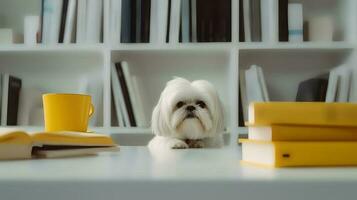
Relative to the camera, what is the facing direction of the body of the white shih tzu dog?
toward the camera

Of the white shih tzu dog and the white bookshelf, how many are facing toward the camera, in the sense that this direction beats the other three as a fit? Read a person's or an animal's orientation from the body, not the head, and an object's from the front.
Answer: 2

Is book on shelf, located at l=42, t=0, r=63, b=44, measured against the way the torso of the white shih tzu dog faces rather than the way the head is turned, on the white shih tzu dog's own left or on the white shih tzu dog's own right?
on the white shih tzu dog's own right

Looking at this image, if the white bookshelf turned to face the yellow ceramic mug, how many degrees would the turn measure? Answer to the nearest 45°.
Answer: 0° — it already faces it

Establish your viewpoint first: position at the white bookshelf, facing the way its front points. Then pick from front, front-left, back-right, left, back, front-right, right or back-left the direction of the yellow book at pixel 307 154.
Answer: front

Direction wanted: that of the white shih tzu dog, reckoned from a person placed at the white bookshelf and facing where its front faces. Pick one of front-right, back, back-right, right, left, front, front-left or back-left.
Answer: front

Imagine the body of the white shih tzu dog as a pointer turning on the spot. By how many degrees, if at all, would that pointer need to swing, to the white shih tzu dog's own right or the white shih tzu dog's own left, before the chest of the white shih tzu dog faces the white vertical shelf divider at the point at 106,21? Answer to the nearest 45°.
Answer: approximately 135° to the white shih tzu dog's own right

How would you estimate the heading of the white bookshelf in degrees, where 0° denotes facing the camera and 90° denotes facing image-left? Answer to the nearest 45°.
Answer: approximately 0°

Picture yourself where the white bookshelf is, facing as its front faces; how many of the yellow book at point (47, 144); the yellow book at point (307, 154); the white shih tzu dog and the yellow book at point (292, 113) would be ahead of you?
4

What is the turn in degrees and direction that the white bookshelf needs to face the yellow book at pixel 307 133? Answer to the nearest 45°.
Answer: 0° — it already faces it

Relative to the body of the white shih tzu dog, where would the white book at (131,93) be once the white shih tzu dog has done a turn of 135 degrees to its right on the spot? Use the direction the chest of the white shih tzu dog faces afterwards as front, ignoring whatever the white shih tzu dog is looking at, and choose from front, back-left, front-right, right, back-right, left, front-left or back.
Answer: front
